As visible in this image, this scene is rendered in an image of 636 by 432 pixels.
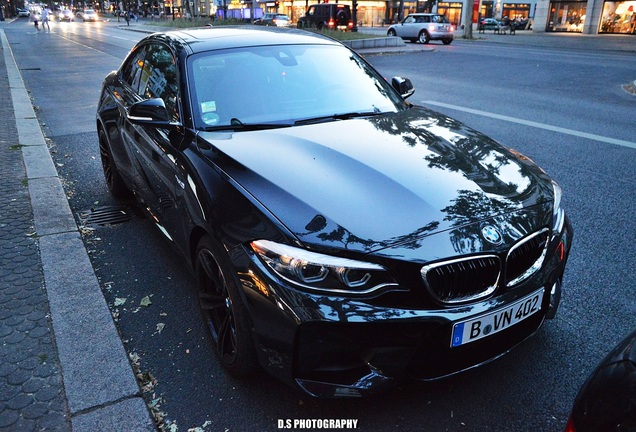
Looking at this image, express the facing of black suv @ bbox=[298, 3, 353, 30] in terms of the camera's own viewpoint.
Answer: facing away from the viewer and to the left of the viewer

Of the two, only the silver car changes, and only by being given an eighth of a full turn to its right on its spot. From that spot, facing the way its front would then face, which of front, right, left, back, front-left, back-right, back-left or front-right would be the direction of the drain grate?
back

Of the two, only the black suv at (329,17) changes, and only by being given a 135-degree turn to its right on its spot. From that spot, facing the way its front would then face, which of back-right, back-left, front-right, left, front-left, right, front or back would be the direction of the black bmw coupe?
right

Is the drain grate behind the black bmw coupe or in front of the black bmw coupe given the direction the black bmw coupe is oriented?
behind

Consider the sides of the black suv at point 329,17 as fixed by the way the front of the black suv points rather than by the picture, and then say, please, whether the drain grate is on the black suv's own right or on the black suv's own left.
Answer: on the black suv's own left

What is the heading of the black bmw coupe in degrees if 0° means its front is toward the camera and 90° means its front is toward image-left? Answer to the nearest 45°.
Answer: approximately 315°

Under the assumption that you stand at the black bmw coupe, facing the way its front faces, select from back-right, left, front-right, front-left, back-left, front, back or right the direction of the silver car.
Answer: back-left

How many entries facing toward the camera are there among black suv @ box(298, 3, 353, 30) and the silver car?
0

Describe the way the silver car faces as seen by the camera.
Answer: facing away from the viewer and to the left of the viewer
